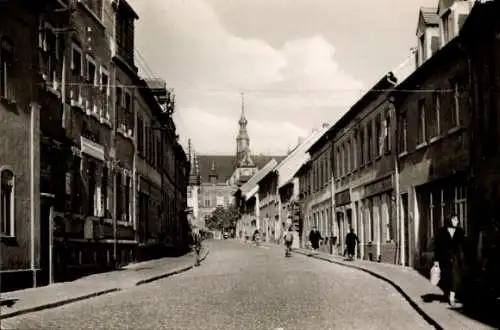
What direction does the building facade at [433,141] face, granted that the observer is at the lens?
facing the viewer and to the left of the viewer

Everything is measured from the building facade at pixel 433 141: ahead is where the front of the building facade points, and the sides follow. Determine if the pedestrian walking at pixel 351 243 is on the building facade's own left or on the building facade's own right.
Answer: on the building facade's own right

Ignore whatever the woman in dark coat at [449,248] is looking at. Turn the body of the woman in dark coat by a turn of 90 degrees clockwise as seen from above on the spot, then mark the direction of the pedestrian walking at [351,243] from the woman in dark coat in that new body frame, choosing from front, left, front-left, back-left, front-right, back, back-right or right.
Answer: right

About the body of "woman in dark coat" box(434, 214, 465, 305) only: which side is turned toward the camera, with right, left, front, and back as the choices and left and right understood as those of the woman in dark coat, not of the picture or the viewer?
front

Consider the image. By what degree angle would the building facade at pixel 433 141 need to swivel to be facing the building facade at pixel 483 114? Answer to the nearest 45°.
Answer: approximately 45° to its left

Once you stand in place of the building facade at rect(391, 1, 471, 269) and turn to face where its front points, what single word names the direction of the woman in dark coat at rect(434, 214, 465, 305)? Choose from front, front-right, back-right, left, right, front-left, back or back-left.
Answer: front-left

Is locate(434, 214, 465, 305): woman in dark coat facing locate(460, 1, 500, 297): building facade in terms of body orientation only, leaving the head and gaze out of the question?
no

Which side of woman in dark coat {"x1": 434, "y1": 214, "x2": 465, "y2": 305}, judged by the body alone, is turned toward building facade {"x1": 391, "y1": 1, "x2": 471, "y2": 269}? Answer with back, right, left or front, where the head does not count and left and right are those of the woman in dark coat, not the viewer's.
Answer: back

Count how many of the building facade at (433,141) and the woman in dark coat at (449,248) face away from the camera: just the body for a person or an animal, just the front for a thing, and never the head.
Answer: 0
